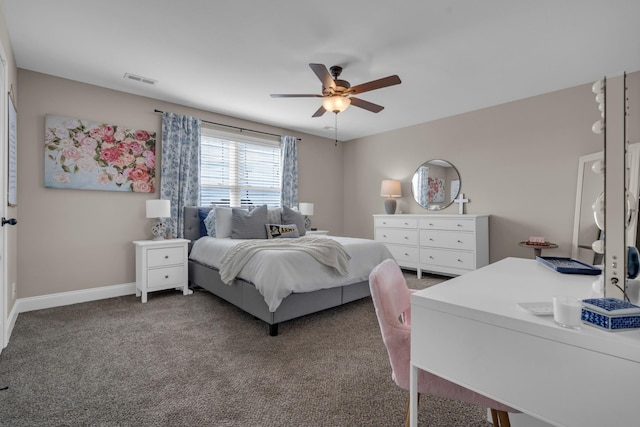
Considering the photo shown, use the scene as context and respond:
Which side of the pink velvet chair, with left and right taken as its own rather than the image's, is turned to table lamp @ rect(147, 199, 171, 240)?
back

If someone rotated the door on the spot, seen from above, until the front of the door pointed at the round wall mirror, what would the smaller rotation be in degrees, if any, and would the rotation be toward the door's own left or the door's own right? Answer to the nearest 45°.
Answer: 0° — it already faces it

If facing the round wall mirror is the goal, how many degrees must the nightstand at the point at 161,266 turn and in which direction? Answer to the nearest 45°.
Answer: approximately 45° to its left

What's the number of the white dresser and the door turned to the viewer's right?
1

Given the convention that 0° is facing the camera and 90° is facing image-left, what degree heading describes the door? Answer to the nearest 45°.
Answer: approximately 270°

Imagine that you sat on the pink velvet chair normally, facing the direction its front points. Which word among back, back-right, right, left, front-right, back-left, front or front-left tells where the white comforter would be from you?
back

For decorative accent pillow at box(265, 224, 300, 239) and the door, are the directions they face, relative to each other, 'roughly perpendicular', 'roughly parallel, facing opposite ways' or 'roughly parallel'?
roughly perpendicular

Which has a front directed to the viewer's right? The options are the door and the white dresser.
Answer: the door

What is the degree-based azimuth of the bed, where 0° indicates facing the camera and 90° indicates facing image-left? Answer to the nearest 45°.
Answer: approximately 315°
